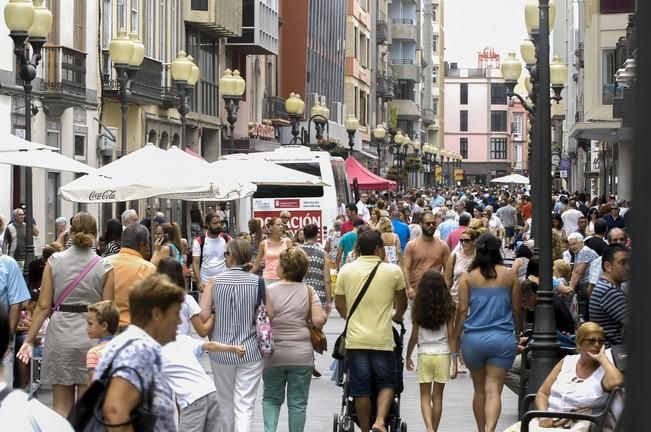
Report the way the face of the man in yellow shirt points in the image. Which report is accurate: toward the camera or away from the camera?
away from the camera

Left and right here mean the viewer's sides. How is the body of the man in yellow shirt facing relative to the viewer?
facing away from the viewer

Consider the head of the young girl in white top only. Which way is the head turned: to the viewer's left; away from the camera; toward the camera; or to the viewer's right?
away from the camera

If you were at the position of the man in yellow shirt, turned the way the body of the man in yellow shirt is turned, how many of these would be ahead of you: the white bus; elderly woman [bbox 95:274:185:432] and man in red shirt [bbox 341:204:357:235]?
2

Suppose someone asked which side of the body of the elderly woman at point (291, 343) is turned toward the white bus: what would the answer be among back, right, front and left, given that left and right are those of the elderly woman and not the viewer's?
front

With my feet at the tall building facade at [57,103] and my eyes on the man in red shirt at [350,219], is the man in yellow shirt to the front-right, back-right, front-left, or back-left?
front-right

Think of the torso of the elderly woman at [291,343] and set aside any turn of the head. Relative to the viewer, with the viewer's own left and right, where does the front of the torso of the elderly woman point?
facing away from the viewer

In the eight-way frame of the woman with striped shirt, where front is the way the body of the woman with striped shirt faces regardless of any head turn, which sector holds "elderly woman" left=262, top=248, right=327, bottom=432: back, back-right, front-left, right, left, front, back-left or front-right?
front-right

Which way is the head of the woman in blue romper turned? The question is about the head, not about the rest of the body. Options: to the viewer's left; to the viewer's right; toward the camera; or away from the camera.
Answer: away from the camera

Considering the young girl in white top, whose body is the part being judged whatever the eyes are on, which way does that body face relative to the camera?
away from the camera

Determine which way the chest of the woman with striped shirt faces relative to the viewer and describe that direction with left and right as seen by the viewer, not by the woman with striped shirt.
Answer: facing away from the viewer

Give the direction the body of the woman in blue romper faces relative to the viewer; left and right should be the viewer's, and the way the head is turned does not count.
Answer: facing away from the viewer
